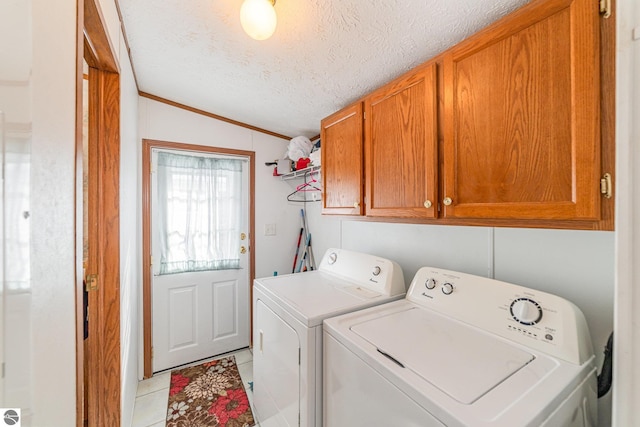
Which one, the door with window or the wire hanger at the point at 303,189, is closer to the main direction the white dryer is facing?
the door with window

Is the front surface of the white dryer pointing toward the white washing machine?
no

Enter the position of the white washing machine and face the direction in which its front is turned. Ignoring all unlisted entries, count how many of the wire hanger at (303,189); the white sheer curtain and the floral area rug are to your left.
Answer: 0

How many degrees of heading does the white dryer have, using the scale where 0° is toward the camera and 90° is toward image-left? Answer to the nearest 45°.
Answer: approximately 45°

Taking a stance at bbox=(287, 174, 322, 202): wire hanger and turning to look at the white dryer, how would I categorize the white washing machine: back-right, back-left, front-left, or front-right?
front-left

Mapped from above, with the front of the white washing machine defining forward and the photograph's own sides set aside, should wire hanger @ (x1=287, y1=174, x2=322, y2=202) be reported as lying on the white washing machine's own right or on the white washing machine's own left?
on the white washing machine's own right

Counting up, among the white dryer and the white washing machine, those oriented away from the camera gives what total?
0

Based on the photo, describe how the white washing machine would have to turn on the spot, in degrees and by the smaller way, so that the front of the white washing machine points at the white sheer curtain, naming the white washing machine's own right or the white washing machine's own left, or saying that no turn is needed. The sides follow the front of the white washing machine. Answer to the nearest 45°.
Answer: approximately 45° to the white washing machine's own right

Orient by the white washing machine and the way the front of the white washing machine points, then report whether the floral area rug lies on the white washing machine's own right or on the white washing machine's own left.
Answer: on the white washing machine's own right

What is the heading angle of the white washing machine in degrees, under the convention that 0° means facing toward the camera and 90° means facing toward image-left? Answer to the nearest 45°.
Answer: approximately 45°

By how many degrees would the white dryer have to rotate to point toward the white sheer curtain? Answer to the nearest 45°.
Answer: approximately 90° to its right
